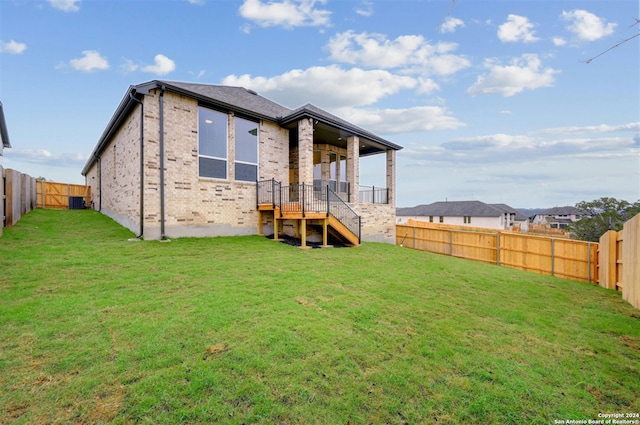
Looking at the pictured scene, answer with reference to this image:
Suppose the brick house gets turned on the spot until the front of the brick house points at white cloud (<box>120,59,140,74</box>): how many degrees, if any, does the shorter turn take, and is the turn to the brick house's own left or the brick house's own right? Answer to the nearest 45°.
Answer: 0° — it already faces it

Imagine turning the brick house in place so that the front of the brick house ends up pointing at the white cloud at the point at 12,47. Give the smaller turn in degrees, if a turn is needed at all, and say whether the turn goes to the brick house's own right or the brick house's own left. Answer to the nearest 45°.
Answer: approximately 45° to the brick house's own left

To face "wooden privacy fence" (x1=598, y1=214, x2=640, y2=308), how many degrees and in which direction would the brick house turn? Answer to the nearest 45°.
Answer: approximately 180°

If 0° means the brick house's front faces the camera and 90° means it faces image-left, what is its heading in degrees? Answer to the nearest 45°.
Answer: approximately 135°

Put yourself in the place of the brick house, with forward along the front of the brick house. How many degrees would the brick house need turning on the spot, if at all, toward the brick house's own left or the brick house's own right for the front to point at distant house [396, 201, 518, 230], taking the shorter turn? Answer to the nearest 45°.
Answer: approximately 90° to the brick house's own right

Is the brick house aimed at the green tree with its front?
no
